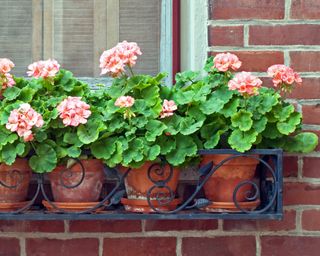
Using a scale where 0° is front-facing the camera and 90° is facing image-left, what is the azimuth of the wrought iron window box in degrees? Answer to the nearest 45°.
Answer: approximately 0°
